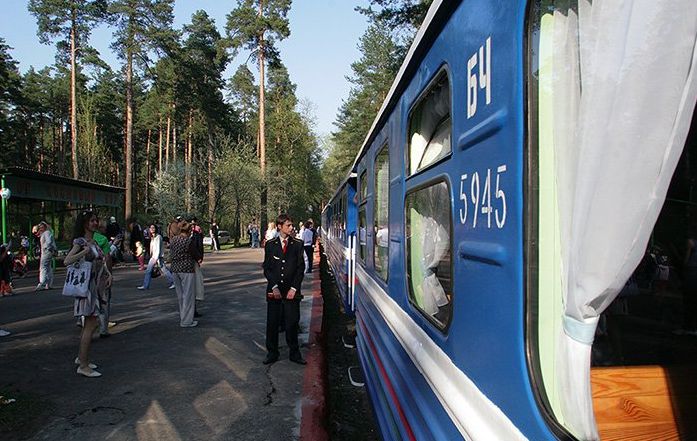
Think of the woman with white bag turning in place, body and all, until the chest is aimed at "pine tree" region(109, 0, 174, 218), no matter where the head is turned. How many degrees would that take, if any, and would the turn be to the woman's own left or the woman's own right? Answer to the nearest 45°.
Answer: approximately 90° to the woman's own left

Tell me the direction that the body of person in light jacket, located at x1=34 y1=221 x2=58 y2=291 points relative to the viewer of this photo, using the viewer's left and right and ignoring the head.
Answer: facing the viewer and to the left of the viewer

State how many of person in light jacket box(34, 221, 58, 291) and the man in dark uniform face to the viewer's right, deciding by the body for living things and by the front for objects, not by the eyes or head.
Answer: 0

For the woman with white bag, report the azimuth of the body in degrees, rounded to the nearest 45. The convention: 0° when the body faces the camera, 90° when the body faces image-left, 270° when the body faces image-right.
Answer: approximately 270°

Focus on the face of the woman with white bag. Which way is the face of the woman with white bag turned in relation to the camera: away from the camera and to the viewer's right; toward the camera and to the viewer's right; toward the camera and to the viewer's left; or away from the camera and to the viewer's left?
toward the camera and to the viewer's right

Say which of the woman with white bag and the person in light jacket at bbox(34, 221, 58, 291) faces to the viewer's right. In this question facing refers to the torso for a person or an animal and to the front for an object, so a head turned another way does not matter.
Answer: the woman with white bag

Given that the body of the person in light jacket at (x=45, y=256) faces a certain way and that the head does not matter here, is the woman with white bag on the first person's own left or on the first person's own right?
on the first person's own left

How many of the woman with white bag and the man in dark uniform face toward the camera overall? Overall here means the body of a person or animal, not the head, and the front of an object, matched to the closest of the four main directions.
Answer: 1

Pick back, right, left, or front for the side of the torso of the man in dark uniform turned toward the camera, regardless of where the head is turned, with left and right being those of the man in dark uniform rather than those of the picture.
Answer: front

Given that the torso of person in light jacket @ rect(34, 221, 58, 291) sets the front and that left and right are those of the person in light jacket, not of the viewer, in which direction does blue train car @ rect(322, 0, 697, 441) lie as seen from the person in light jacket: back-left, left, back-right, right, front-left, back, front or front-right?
front-left

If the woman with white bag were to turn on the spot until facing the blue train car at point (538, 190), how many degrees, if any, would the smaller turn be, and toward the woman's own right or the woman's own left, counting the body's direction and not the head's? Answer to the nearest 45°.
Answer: approximately 90° to the woman's own right
